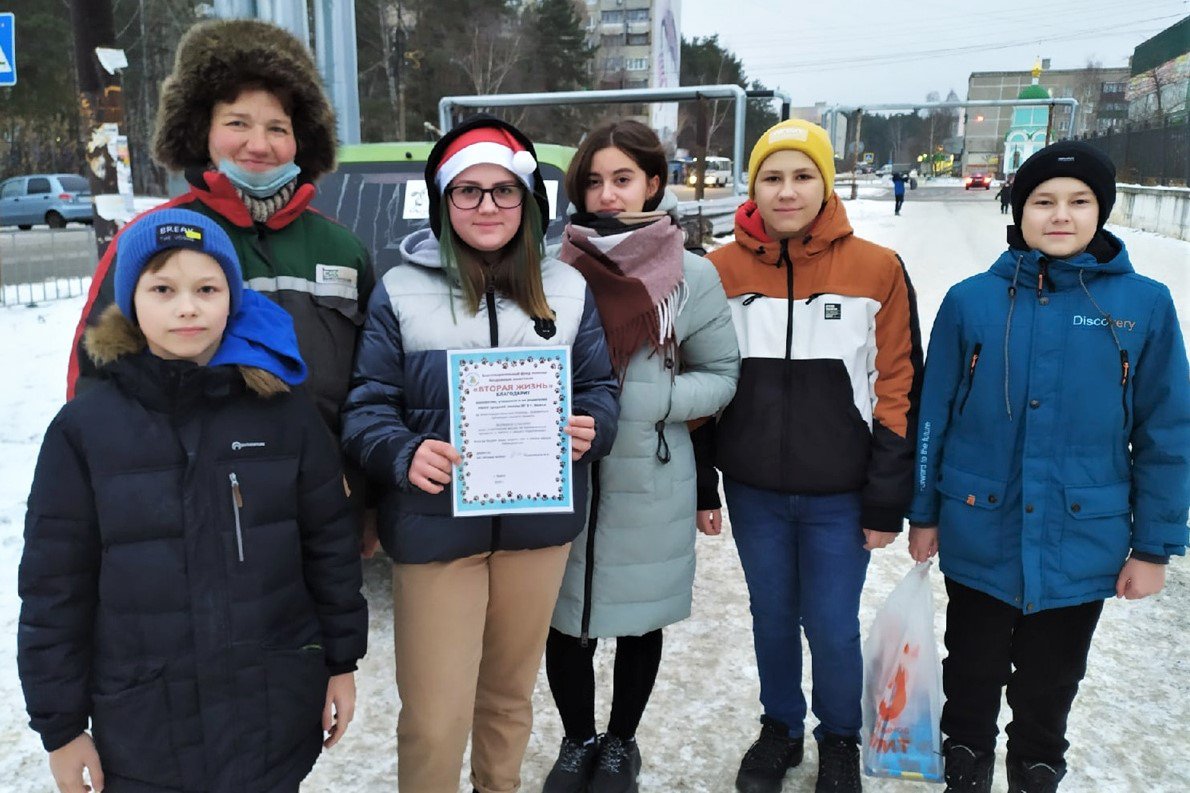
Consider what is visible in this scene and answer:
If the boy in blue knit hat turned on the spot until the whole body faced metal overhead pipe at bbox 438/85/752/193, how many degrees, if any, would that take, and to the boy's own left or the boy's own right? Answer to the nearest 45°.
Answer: approximately 135° to the boy's own left

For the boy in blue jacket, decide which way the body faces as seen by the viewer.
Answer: toward the camera

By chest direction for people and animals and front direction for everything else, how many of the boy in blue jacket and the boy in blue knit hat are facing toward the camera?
2

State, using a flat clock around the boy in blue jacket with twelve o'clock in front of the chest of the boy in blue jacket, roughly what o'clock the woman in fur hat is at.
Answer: The woman in fur hat is roughly at 2 o'clock from the boy in blue jacket.

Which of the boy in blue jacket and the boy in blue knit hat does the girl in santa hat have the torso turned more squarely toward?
the boy in blue knit hat

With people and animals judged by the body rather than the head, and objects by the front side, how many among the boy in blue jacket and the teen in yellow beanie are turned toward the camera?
2

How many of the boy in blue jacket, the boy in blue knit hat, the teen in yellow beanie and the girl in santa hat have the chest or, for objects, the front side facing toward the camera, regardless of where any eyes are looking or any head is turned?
4

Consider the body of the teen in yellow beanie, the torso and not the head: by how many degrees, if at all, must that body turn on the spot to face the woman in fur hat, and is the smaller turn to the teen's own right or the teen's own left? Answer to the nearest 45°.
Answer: approximately 45° to the teen's own right

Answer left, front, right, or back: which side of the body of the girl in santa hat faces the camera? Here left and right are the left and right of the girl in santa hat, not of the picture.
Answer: front

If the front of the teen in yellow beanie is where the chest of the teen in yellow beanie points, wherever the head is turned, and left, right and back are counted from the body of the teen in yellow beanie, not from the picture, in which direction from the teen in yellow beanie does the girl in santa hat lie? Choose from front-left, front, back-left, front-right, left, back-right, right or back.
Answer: front-right

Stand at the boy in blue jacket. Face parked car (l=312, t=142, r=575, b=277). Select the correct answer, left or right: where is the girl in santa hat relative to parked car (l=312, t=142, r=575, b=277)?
left

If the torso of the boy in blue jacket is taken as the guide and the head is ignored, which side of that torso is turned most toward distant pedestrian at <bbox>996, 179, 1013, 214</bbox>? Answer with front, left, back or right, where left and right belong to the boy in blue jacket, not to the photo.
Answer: back

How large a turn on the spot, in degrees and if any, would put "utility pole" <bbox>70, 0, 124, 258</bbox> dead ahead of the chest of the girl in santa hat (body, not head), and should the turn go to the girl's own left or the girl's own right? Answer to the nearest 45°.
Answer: approximately 135° to the girl's own right

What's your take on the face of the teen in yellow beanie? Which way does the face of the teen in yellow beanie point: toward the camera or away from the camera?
toward the camera

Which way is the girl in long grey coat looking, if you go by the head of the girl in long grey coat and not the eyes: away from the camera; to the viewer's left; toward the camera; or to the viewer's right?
toward the camera

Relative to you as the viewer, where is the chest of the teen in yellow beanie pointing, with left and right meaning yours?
facing the viewer

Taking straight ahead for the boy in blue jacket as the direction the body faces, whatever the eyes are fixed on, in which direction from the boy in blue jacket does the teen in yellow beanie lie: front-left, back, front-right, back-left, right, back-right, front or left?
right
